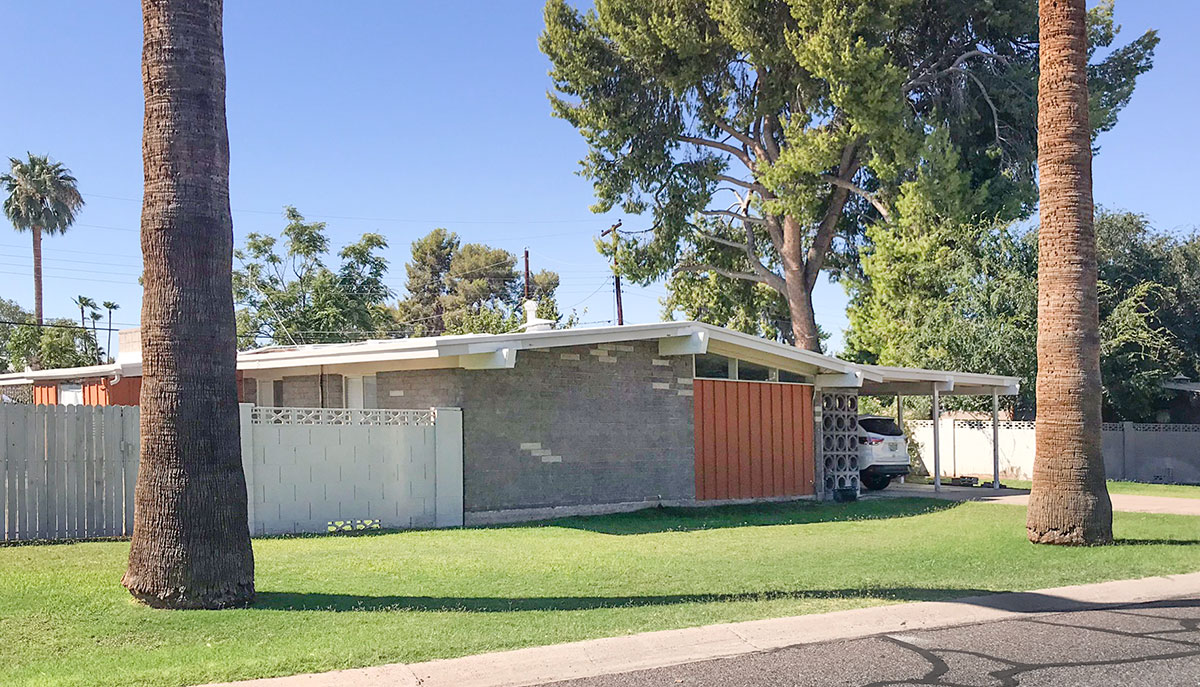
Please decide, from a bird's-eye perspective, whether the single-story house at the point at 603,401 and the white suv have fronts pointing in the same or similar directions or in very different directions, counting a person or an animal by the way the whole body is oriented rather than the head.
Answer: very different directions

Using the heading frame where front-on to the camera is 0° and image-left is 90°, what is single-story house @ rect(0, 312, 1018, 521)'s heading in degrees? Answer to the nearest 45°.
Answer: approximately 315°

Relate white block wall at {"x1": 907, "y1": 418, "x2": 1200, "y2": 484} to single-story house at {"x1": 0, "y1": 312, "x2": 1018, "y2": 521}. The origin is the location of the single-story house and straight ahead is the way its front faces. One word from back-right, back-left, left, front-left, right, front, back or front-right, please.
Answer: left

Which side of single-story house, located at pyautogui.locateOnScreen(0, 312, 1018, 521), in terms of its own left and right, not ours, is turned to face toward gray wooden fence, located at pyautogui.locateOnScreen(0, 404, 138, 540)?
right

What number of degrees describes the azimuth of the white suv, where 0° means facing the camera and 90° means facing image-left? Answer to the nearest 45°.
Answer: approximately 135°

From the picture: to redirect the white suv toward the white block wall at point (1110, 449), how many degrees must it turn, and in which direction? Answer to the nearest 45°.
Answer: approximately 90° to its right
